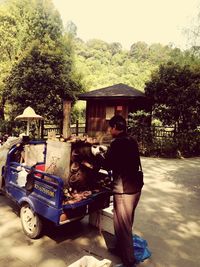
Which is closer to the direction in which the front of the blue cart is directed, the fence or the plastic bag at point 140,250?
the fence

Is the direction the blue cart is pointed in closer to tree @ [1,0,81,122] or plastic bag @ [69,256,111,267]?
the tree

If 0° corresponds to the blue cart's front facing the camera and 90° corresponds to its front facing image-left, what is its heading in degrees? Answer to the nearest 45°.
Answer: approximately 135°

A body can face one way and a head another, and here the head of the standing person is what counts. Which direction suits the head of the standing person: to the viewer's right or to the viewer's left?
to the viewer's left

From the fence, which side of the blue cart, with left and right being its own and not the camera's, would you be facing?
right

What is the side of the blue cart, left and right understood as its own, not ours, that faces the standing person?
back

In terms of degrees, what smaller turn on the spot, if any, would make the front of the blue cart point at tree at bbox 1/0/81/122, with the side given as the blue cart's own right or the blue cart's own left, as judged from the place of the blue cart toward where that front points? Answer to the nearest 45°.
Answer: approximately 45° to the blue cart's own right

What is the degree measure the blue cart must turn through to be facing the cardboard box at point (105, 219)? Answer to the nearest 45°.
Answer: approximately 135° to its right

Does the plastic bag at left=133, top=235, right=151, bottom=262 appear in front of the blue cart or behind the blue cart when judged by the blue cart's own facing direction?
behind
